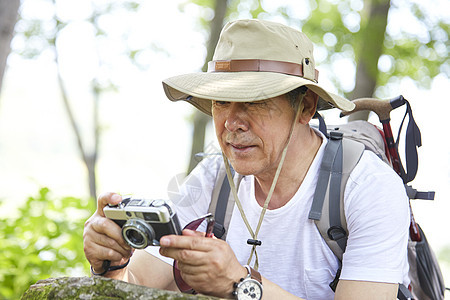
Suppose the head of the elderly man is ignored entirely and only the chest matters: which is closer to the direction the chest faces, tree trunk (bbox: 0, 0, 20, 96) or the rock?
the rock

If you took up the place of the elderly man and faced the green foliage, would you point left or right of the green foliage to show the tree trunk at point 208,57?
right

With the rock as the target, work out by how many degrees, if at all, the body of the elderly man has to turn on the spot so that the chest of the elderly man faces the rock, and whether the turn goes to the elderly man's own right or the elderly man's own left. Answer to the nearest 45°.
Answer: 0° — they already face it

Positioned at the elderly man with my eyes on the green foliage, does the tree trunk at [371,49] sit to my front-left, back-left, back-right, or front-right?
front-right

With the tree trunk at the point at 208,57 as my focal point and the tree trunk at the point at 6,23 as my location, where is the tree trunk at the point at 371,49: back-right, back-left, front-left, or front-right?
front-right

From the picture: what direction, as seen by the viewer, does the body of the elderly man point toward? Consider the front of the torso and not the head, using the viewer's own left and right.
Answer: facing the viewer and to the left of the viewer

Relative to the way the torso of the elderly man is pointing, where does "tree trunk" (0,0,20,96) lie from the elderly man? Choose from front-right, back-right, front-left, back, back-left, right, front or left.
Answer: right

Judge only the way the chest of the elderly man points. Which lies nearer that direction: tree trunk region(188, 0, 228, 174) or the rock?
the rock

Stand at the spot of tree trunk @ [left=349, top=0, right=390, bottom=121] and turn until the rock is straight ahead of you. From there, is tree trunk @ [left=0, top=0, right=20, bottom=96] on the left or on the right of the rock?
right

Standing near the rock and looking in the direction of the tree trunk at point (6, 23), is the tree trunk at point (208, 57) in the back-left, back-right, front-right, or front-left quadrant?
front-right

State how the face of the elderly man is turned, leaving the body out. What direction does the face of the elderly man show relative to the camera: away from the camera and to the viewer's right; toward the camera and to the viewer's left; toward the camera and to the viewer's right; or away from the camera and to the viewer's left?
toward the camera and to the viewer's left

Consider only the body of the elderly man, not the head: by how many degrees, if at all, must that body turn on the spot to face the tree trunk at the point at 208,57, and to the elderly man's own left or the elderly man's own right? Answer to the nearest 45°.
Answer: approximately 135° to the elderly man's own right

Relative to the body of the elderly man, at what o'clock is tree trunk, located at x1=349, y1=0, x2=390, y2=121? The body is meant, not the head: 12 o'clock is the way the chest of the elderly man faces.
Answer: The tree trunk is roughly at 5 o'clock from the elderly man.
